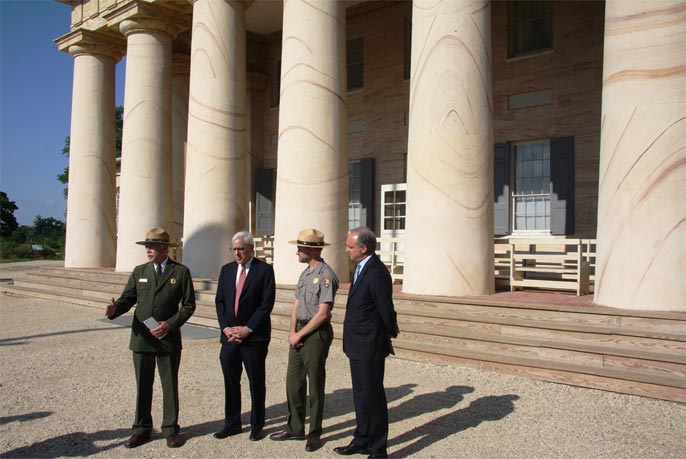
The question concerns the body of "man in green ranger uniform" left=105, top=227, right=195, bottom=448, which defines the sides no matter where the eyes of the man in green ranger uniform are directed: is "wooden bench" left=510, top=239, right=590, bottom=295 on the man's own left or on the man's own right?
on the man's own left

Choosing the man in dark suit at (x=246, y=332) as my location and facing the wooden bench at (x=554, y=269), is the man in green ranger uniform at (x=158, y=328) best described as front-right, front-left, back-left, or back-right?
back-left

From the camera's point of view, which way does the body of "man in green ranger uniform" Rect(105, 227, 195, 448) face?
toward the camera

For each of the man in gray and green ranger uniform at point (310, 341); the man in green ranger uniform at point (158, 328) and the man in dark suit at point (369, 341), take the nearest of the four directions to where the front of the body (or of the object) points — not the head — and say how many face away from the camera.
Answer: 0

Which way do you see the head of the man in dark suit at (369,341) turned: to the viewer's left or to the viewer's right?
to the viewer's left

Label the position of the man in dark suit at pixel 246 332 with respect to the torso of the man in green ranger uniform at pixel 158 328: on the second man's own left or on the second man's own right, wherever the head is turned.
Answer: on the second man's own left

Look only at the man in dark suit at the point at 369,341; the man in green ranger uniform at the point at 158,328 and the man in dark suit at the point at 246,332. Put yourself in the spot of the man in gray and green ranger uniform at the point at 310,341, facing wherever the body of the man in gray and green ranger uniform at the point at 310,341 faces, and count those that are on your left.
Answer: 1

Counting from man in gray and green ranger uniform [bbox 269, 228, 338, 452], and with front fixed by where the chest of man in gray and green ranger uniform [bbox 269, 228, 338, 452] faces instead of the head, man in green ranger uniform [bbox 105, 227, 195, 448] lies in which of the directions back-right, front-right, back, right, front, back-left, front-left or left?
front-right

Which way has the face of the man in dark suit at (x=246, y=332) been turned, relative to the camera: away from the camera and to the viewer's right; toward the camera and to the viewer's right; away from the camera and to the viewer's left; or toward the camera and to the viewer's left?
toward the camera and to the viewer's left

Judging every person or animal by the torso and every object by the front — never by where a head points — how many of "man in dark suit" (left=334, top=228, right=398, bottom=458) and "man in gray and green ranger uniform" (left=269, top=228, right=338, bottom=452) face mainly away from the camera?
0

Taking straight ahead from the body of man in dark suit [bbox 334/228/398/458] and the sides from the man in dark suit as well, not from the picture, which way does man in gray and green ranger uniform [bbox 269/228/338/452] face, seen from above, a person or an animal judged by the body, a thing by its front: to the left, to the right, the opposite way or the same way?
the same way

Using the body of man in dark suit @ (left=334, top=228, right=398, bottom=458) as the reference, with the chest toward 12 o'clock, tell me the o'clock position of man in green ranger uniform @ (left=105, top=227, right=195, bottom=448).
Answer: The man in green ranger uniform is roughly at 2 o'clock from the man in dark suit.

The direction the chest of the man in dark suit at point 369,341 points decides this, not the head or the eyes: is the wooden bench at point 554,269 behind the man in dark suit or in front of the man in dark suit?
behind

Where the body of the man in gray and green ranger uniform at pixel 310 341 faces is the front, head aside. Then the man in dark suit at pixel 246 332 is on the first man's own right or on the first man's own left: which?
on the first man's own right

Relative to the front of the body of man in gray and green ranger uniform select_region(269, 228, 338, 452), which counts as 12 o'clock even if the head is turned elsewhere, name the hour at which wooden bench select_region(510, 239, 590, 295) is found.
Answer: The wooden bench is roughly at 6 o'clock from the man in gray and green ranger uniform.

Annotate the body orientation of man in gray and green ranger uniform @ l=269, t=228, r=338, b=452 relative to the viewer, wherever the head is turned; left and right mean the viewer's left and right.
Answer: facing the viewer and to the left of the viewer

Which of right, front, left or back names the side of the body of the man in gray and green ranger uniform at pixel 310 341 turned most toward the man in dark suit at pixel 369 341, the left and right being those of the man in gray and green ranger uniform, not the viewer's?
left
